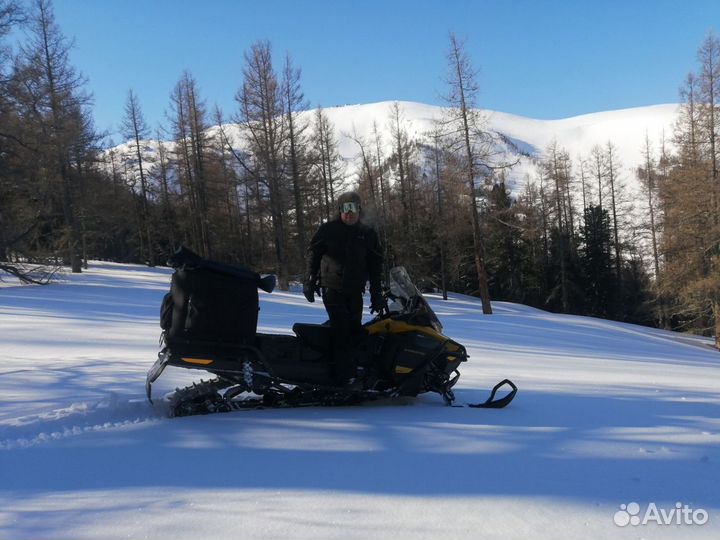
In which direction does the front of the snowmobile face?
to the viewer's right

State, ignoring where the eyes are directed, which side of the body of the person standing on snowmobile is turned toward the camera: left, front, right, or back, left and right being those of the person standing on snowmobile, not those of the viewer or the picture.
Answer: front

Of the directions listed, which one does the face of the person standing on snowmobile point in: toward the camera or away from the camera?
toward the camera
